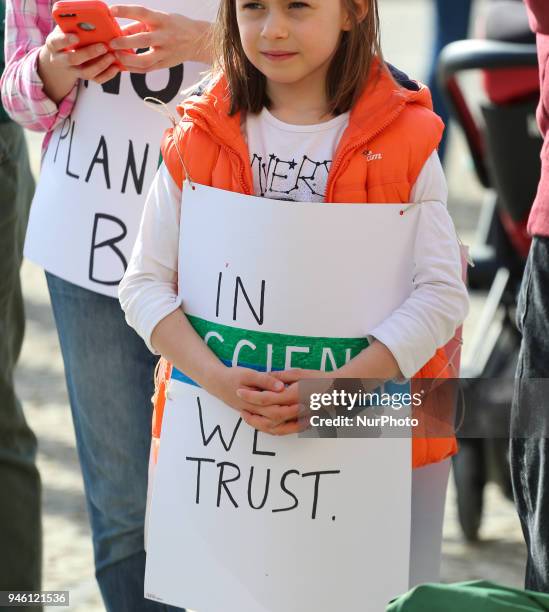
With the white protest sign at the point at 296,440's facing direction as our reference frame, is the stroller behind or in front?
behind

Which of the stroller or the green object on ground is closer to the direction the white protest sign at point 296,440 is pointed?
the green object on ground

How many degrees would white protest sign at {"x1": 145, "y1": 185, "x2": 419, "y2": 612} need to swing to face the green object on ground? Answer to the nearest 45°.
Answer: approximately 45° to its left

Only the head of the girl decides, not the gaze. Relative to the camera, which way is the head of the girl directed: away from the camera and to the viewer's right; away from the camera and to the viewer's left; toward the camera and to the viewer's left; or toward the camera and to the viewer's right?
toward the camera and to the viewer's left

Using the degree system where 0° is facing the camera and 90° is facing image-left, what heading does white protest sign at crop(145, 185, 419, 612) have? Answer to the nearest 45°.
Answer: approximately 0°
